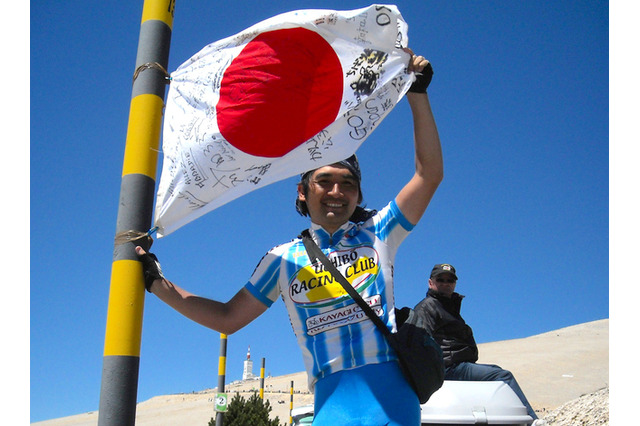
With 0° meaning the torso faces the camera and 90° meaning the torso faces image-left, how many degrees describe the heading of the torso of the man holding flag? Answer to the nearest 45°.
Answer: approximately 0°

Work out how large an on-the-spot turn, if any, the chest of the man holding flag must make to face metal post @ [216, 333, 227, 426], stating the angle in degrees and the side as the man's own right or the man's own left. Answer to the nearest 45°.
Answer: approximately 180°

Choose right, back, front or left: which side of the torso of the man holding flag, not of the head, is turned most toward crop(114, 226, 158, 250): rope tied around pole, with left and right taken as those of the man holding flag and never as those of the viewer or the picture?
right

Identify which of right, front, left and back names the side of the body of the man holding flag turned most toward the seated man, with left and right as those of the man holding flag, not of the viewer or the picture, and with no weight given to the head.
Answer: back

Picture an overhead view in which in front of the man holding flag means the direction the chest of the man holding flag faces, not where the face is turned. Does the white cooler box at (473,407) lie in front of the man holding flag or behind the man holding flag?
behind
